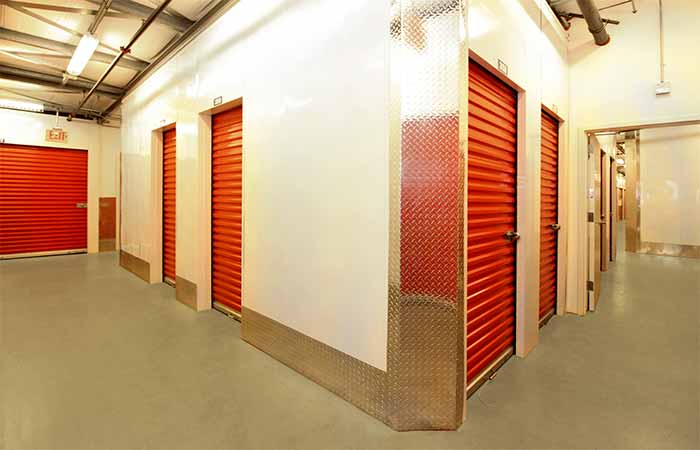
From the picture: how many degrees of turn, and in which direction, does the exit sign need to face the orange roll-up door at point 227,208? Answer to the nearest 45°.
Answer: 0° — it already faces it

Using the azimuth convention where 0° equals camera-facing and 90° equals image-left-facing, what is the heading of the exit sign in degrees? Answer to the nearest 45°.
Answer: approximately 0°

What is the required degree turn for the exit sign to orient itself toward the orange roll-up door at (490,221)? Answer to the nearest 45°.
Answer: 0° — it already faces it

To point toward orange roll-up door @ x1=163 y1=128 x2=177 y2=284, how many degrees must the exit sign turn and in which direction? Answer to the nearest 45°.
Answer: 0° — it already faces it
